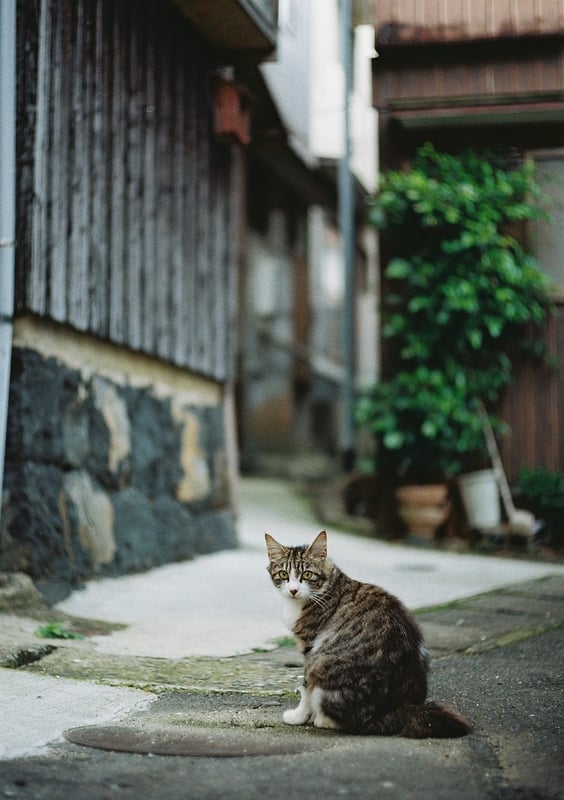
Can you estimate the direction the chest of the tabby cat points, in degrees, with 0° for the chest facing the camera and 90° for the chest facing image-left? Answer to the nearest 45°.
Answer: approximately 90°

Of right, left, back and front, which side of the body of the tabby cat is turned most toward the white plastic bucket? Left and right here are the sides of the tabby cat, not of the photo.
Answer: right

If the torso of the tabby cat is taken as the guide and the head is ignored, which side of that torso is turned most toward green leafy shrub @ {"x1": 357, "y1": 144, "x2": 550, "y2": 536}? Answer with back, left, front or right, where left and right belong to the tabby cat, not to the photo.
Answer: right

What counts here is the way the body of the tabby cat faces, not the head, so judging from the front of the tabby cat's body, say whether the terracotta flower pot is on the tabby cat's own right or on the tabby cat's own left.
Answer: on the tabby cat's own right

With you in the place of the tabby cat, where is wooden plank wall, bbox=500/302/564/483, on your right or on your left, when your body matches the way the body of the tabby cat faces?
on your right
